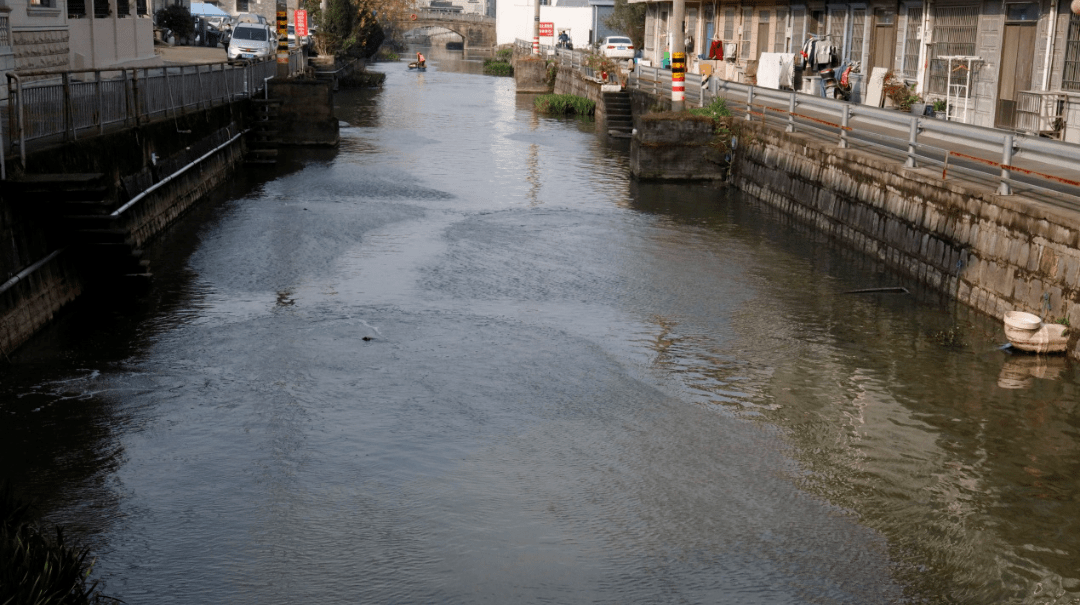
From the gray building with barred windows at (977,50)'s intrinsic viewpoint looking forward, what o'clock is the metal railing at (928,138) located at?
The metal railing is roughly at 11 o'clock from the gray building with barred windows.

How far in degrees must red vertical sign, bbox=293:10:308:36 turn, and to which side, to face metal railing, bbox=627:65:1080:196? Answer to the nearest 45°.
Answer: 0° — it already faces it

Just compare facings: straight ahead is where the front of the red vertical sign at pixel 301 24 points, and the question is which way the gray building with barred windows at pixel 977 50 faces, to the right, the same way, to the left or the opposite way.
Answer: to the right

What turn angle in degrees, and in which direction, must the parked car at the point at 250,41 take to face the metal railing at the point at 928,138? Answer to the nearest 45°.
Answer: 0° — it already faces it

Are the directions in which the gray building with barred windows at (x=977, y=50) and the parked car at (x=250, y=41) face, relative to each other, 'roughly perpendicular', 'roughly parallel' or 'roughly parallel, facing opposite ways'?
roughly perpendicular

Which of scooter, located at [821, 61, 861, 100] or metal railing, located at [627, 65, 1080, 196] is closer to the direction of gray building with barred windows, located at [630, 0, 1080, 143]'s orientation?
the metal railing

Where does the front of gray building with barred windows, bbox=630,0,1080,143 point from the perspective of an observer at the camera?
facing the viewer and to the left of the viewer

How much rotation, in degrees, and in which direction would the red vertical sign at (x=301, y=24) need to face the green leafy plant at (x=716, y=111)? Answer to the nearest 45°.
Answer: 0° — it already faces it

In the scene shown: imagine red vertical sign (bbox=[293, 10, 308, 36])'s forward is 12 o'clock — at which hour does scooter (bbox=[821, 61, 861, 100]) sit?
The scooter is roughly at 11 o'clock from the red vertical sign.

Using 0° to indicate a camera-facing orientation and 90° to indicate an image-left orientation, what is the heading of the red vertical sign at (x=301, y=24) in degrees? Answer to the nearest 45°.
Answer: approximately 0°

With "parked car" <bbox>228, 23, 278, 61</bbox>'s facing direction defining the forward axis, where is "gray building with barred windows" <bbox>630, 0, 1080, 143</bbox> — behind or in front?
in front

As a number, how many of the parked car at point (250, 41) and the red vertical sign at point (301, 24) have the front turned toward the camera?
2
